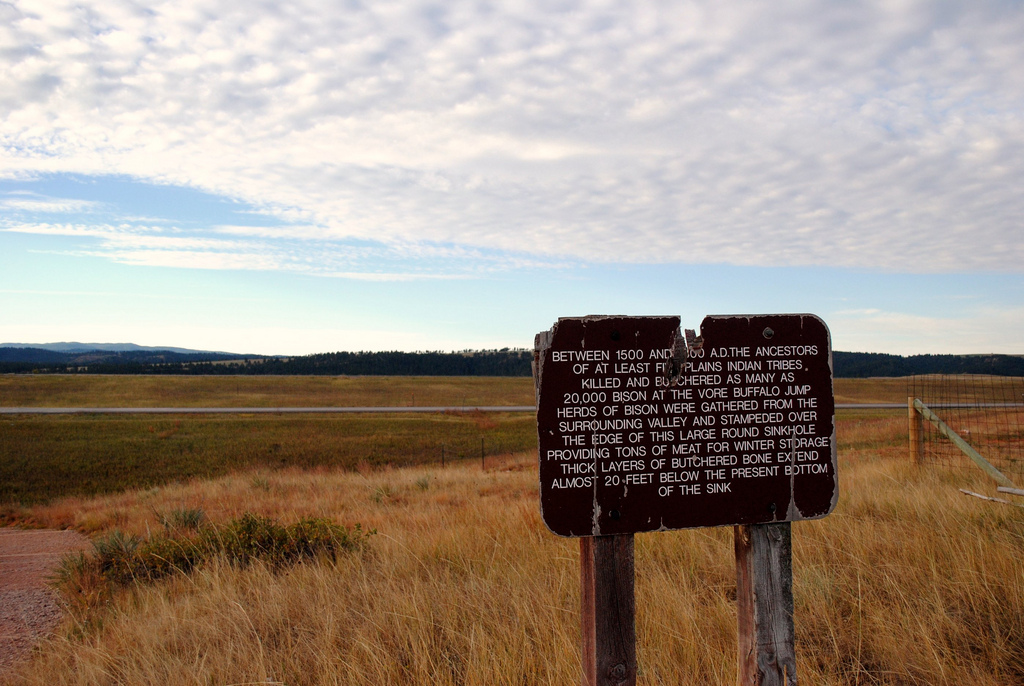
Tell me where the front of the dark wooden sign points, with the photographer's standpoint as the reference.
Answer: facing the viewer
